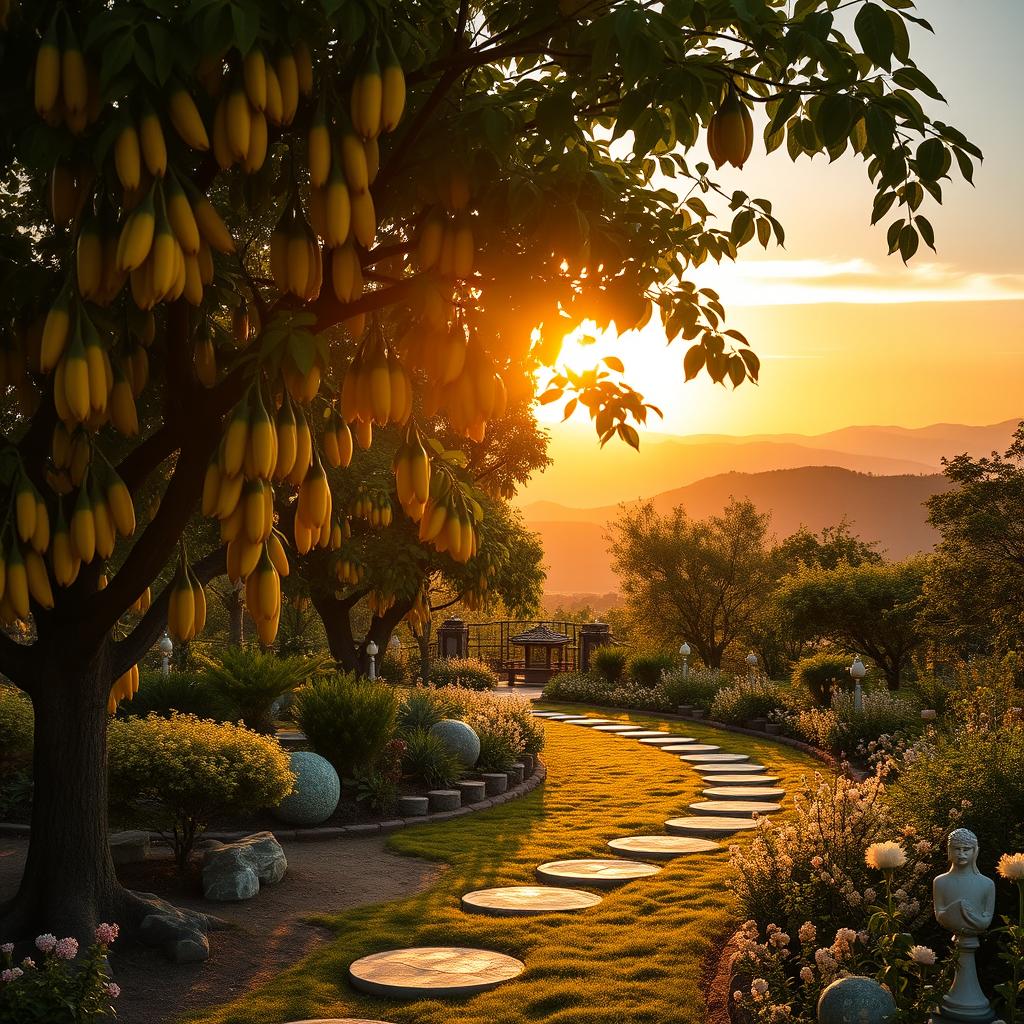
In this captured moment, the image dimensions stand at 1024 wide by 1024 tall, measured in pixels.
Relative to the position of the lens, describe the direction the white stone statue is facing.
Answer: facing the viewer

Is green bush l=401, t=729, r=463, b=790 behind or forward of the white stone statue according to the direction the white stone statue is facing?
behind

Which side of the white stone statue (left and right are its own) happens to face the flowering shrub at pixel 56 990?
right

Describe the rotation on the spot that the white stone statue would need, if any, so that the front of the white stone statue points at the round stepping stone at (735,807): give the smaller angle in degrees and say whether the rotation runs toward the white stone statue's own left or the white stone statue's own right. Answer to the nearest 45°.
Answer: approximately 180°

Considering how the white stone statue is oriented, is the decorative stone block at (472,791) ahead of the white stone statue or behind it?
behind

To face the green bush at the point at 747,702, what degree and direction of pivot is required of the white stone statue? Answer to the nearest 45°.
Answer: approximately 180°

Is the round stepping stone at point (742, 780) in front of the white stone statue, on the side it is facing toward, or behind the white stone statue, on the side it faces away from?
behind

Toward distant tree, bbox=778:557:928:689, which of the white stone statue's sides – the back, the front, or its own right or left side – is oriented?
back
